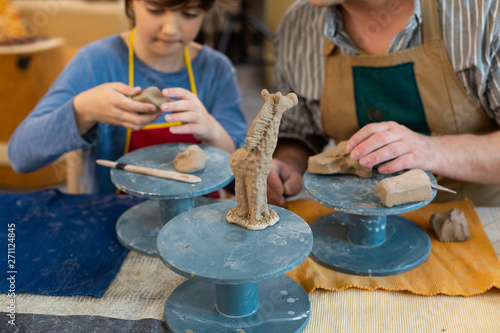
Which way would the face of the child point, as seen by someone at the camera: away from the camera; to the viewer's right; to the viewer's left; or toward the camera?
toward the camera

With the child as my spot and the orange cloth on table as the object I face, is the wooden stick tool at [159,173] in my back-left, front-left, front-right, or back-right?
front-right

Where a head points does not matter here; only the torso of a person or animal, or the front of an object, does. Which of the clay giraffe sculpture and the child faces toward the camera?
the child

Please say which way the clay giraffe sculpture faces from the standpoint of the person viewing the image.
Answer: facing away from the viewer and to the right of the viewer

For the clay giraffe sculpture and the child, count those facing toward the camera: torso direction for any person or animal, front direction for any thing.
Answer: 1

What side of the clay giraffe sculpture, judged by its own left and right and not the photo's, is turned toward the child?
left

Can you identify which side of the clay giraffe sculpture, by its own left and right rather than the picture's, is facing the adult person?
front

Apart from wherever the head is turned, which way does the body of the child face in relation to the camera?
toward the camera

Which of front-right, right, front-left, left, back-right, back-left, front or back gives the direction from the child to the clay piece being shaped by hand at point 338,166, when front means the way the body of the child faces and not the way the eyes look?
front-left
